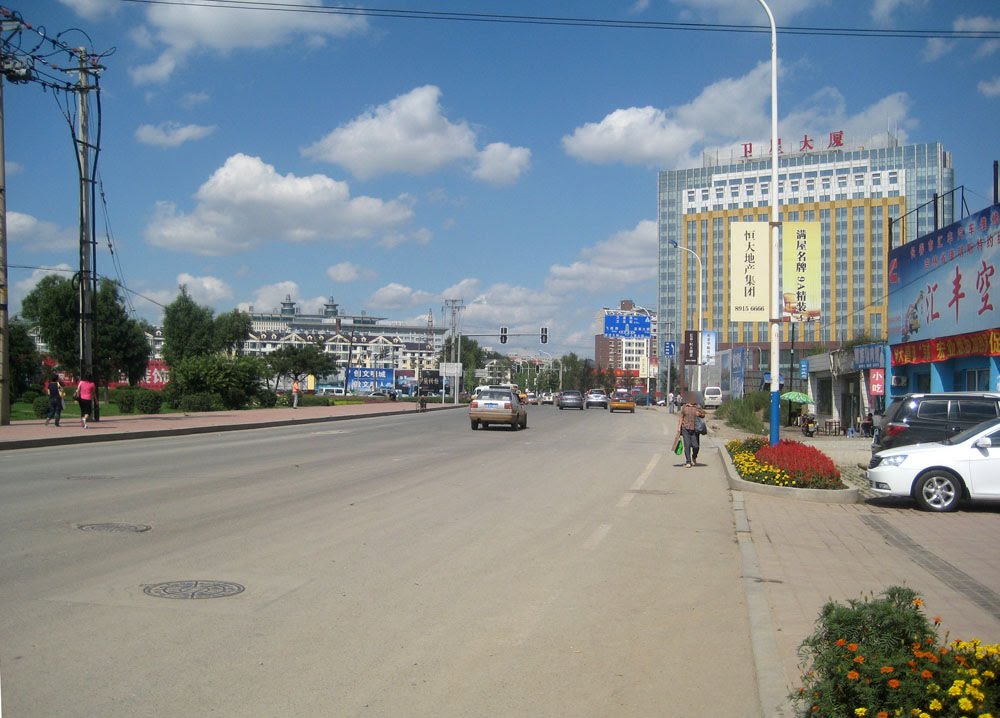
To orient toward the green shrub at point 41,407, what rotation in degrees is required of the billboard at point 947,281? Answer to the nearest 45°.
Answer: approximately 45° to its right

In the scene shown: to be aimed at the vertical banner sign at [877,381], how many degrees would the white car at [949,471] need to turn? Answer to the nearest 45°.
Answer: approximately 90° to its right

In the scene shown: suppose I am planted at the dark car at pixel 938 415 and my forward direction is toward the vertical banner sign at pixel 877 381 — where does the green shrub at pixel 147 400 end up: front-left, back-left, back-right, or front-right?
front-left

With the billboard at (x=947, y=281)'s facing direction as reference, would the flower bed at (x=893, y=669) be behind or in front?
in front

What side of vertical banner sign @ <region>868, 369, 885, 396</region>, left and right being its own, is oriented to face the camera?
front

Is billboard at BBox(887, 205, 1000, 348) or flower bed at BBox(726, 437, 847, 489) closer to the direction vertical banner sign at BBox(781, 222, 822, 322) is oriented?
the flower bed

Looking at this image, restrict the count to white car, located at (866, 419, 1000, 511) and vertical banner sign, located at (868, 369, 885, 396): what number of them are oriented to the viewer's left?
1

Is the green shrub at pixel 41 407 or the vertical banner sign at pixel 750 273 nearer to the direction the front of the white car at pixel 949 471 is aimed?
the green shrub

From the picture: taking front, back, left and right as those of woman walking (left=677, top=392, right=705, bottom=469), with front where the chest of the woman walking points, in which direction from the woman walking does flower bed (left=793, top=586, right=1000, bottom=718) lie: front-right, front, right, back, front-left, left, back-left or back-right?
front

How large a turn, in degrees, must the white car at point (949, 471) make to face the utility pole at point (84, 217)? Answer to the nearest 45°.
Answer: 0° — it already faces it

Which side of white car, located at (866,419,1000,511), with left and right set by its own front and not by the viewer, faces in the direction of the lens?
left

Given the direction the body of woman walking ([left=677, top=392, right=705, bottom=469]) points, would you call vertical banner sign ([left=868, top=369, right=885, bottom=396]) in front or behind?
behind

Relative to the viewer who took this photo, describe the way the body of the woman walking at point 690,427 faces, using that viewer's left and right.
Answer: facing the viewer
